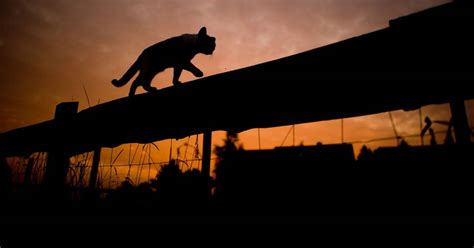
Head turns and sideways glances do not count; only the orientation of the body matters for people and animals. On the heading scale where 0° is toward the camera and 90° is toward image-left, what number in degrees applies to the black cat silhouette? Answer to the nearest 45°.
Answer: approximately 270°
